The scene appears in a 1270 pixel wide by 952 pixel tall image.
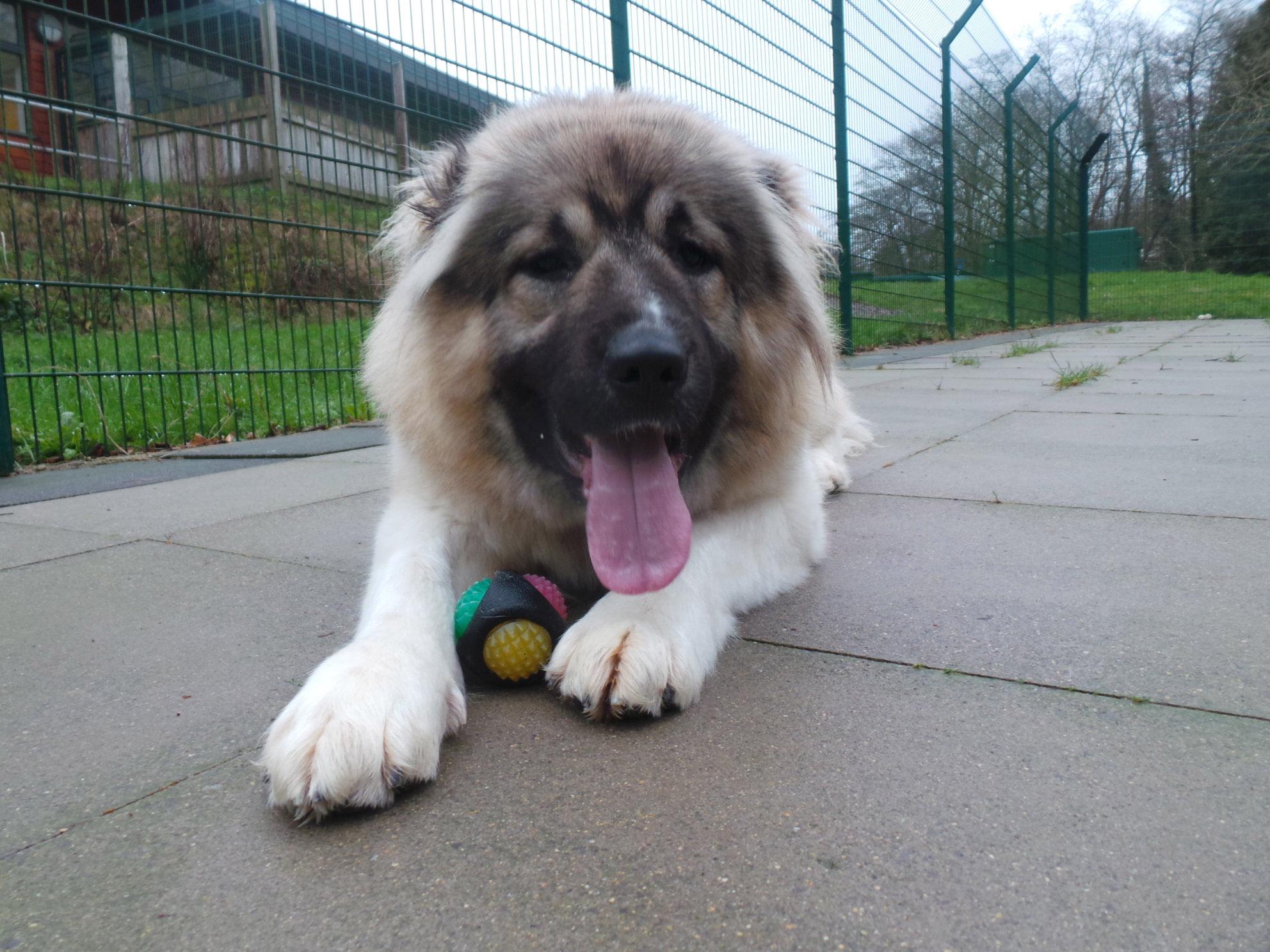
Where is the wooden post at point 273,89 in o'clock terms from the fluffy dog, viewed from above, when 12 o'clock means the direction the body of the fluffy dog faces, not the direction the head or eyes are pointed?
The wooden post is roughly at 5 o'clock from the fluffy dog.

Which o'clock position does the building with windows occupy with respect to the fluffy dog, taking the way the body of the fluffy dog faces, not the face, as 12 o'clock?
The building with windows is roughly at 5 o'clock from the fluffy dog.

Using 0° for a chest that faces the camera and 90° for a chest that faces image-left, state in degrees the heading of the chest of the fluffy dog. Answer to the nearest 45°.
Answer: approximately 0°

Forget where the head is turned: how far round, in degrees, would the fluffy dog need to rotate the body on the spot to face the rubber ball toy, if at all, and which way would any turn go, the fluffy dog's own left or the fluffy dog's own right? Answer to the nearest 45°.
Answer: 0° — it already faces it

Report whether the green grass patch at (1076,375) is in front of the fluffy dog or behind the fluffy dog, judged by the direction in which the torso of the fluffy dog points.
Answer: behind

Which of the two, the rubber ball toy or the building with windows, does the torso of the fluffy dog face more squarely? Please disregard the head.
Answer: the rubber ball toy

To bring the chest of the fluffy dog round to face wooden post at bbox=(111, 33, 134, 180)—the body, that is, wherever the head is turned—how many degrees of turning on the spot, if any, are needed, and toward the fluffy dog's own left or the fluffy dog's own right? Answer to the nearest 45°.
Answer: approximately 135° to the fluffy dog's own right
